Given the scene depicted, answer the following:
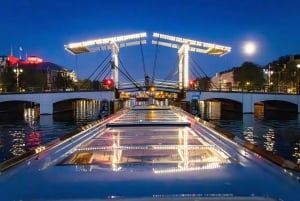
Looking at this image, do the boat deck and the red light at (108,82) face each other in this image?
yes

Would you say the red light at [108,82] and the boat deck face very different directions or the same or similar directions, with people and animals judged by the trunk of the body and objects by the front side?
very different directions

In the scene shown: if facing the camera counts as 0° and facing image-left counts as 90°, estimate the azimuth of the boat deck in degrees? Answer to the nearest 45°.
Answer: approximately 180°

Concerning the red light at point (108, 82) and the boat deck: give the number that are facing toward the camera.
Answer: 1

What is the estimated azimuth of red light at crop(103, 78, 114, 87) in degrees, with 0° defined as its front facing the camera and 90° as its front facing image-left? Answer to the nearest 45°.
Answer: approximately 0°

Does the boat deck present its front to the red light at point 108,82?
yes

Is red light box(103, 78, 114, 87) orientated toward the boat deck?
yes
